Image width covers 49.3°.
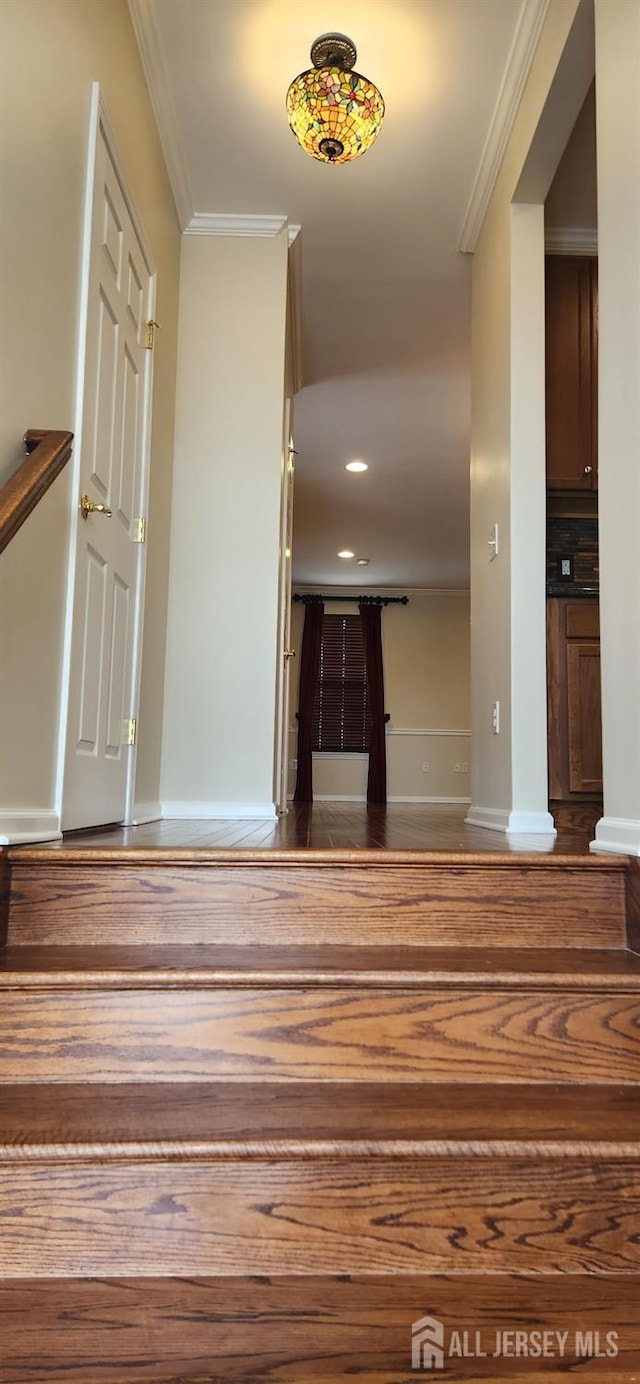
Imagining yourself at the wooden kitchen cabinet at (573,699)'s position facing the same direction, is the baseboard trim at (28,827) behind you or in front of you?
in front

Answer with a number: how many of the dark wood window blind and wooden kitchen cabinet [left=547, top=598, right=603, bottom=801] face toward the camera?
2

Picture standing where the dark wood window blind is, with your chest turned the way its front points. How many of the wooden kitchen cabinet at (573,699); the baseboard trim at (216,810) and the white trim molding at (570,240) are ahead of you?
3

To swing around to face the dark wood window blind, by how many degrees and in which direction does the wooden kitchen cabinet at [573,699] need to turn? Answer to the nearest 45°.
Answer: approximately 135° to its right

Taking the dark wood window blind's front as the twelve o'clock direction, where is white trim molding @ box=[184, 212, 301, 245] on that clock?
The white trim molding is roughly at 12 o'clock from the dark wood window blind.

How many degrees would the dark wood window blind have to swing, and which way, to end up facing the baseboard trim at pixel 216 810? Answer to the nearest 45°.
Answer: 0° — it already faces it

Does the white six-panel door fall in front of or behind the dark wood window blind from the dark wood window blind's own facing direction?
in front

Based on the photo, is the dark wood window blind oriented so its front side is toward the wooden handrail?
yes

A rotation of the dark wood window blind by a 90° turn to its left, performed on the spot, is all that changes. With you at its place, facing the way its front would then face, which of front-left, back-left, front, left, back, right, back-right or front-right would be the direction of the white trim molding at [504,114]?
right

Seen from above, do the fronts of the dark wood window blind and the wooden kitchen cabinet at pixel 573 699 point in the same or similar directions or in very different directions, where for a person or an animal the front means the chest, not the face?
same or similar directions

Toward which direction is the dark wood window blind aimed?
toward the camera

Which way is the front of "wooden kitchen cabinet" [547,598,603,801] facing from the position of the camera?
facing the viewer

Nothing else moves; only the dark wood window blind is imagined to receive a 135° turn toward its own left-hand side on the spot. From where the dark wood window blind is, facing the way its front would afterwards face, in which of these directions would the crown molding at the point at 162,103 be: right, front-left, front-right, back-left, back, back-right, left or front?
back-right

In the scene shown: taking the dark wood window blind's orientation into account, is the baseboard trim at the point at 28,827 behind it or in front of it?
in front
